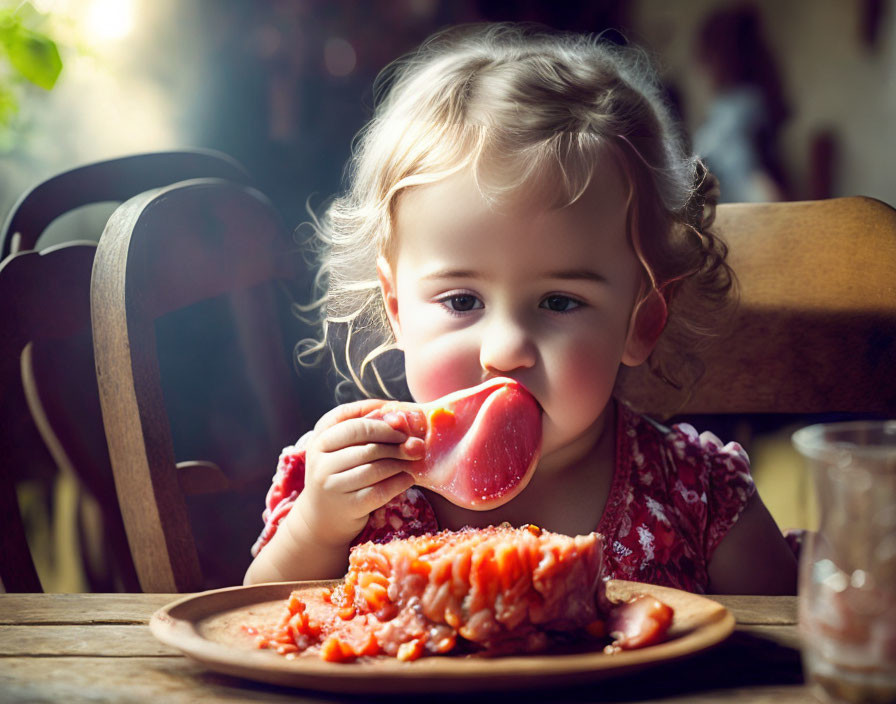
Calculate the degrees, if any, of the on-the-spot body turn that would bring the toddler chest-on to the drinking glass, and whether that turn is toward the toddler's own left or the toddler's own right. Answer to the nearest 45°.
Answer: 0° — they already face it

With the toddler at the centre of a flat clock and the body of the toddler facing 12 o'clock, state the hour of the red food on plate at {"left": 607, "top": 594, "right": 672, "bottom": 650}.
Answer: The red food on plate is roughly at 12 o'clock from the toddler.

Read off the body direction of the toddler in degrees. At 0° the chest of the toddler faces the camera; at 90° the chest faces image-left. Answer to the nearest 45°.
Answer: approximately 0°

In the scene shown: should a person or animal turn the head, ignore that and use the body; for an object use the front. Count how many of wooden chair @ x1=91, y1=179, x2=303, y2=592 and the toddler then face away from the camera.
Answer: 0

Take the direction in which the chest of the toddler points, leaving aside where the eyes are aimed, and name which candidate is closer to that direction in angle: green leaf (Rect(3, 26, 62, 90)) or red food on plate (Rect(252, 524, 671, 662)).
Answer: the red food on plate
